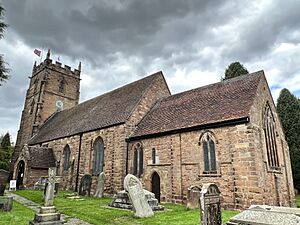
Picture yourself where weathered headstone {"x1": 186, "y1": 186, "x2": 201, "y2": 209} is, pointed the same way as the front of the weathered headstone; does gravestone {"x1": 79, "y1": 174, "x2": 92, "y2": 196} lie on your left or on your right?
on your right

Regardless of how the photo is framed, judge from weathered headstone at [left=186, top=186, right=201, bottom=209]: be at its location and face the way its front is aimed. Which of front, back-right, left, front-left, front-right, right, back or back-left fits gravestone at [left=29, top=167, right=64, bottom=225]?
front-right

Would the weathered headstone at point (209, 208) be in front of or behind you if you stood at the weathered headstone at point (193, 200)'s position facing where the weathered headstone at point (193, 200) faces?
in front

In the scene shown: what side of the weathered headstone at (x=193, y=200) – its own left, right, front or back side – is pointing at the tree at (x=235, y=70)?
back

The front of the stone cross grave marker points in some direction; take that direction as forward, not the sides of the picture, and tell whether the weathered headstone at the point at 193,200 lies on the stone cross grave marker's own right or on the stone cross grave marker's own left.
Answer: on the stone cross grave marker's own left

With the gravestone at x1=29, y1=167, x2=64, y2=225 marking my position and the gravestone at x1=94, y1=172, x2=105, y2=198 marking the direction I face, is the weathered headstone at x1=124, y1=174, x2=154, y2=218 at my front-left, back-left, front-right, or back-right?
front-right

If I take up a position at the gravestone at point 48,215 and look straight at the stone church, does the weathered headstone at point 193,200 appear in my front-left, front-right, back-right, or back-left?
front-right

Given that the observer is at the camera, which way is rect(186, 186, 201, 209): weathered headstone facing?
facing the viewer

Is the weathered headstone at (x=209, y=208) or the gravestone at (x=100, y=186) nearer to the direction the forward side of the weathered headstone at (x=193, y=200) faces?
the weathered headstone

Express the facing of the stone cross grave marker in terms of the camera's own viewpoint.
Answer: facing the viewer and to the right of the viewer

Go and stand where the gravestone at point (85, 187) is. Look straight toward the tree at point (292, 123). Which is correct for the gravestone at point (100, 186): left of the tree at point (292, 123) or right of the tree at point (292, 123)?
right

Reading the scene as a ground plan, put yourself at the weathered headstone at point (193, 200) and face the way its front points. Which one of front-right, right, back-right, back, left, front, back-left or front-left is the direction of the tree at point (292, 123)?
back-left

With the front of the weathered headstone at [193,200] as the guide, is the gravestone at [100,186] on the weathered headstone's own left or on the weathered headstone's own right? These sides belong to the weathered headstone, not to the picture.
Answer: on the weathered headstone's own right

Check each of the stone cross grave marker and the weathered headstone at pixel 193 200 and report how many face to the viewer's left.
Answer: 0

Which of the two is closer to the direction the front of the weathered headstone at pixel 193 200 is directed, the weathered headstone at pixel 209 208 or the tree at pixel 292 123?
the weathered headstone
